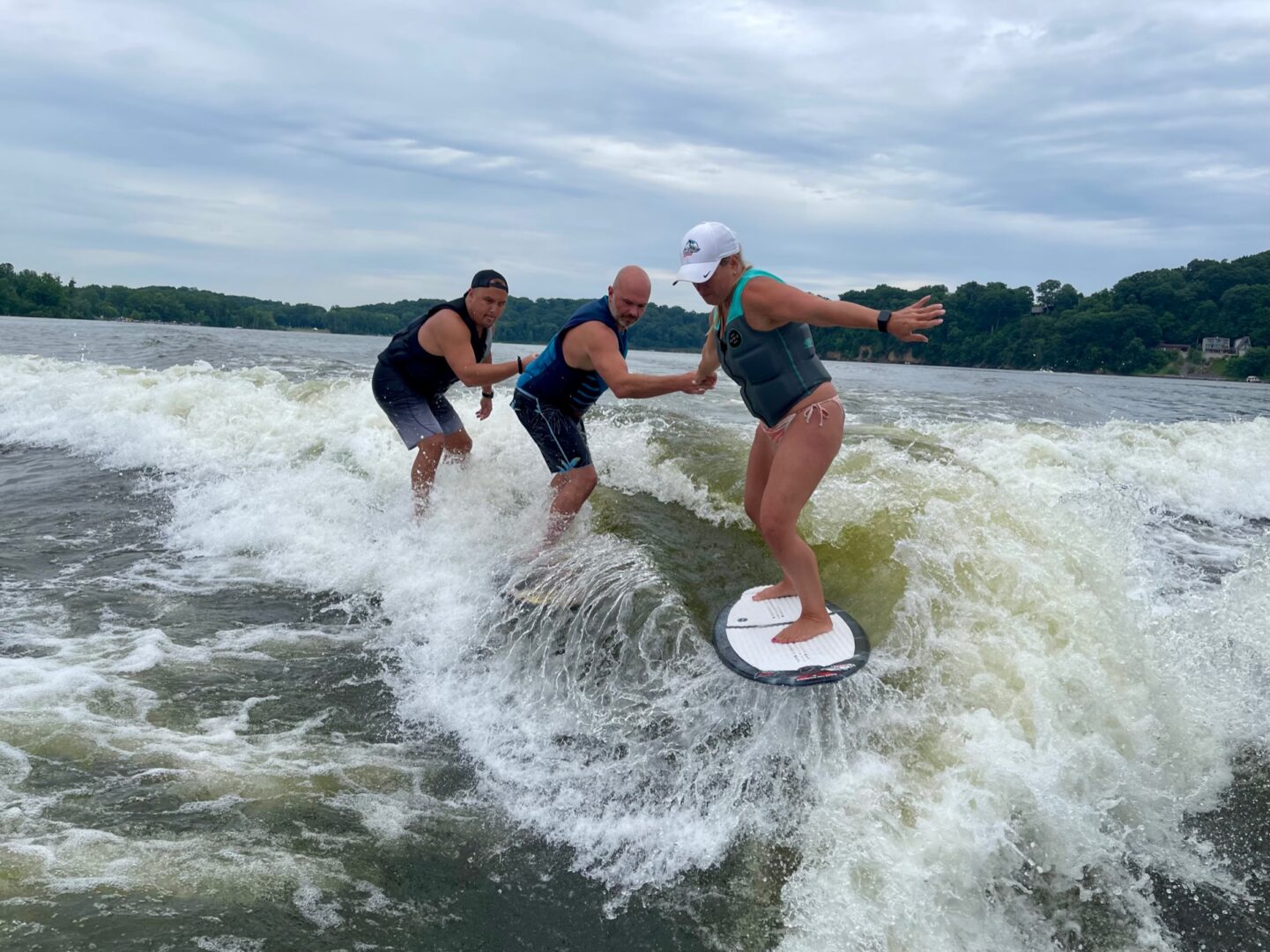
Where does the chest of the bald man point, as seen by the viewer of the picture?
to the viewer's right
